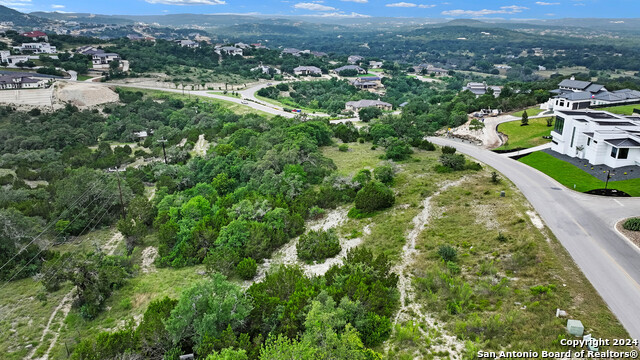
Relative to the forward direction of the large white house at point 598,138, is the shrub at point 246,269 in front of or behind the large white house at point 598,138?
in front

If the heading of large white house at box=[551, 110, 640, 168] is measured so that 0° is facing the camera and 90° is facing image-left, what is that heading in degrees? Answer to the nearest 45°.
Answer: approximately 45°

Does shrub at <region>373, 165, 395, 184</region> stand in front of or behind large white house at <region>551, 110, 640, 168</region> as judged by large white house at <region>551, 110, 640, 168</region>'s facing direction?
in front

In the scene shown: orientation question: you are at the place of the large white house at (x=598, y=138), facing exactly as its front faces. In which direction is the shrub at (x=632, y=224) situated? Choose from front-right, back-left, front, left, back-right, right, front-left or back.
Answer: front-left

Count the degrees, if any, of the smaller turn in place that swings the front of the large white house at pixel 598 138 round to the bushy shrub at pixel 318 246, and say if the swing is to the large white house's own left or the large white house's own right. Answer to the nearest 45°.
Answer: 0° — it already faces it
